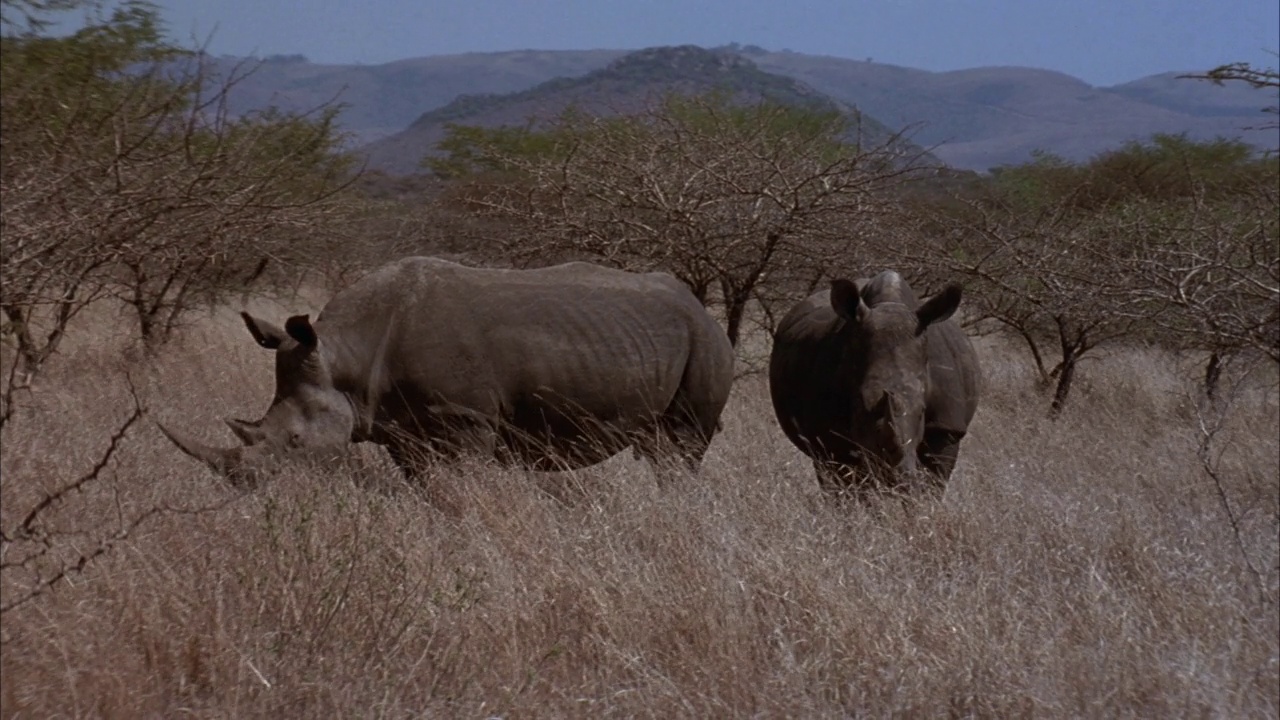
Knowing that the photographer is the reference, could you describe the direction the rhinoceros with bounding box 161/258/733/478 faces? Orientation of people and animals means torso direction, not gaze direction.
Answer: facing to the left of the viewer

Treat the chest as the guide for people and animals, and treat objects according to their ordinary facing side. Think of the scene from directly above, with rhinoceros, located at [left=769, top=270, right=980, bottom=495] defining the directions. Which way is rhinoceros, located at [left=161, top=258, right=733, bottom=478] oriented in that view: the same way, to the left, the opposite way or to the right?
to the right

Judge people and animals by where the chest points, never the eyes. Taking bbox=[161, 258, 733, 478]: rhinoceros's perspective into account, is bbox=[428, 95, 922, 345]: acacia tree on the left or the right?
on its right

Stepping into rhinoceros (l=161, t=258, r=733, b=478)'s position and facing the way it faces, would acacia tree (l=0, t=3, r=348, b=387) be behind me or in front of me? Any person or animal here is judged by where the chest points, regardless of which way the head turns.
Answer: in front

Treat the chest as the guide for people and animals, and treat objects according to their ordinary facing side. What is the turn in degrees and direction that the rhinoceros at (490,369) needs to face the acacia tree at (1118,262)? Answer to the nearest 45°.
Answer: approximately 135° to its right

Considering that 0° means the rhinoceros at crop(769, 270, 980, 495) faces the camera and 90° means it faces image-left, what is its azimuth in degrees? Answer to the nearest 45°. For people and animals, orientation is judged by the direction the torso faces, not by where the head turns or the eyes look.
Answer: approximately 0°

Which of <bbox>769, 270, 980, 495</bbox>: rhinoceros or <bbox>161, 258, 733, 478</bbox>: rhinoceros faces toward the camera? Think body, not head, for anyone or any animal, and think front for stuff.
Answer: <bbox>769, 270, 980, 495</bbox>: rhinoceros

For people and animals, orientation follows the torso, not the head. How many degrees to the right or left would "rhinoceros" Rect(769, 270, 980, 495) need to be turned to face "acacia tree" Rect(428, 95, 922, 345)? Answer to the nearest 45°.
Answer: approximately 180°

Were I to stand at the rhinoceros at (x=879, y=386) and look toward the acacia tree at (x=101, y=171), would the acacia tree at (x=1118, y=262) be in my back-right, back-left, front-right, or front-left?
back-right

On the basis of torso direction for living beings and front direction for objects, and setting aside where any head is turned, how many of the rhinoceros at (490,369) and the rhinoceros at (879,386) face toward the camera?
1

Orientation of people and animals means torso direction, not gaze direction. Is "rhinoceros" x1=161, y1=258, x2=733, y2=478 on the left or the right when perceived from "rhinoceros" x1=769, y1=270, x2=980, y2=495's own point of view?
on its right
